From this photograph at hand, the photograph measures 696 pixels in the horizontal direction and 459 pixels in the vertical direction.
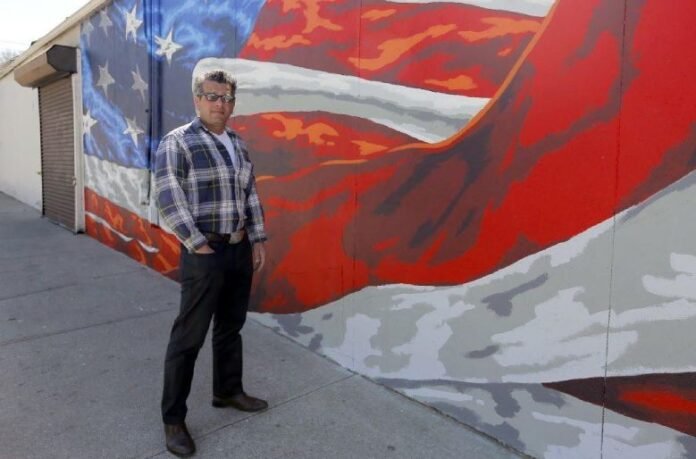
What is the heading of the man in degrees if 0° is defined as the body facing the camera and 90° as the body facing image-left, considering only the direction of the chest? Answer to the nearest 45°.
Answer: approximately 315°
